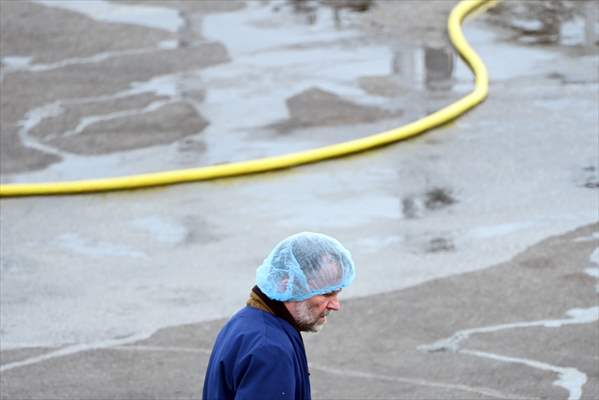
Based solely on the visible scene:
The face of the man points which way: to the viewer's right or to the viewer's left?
to the viewer's right

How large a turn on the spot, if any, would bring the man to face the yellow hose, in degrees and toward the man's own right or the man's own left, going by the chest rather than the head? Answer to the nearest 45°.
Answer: approximately 90° to the man's own left

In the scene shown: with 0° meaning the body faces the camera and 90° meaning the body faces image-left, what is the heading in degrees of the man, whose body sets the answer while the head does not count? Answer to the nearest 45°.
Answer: approximately 270°
